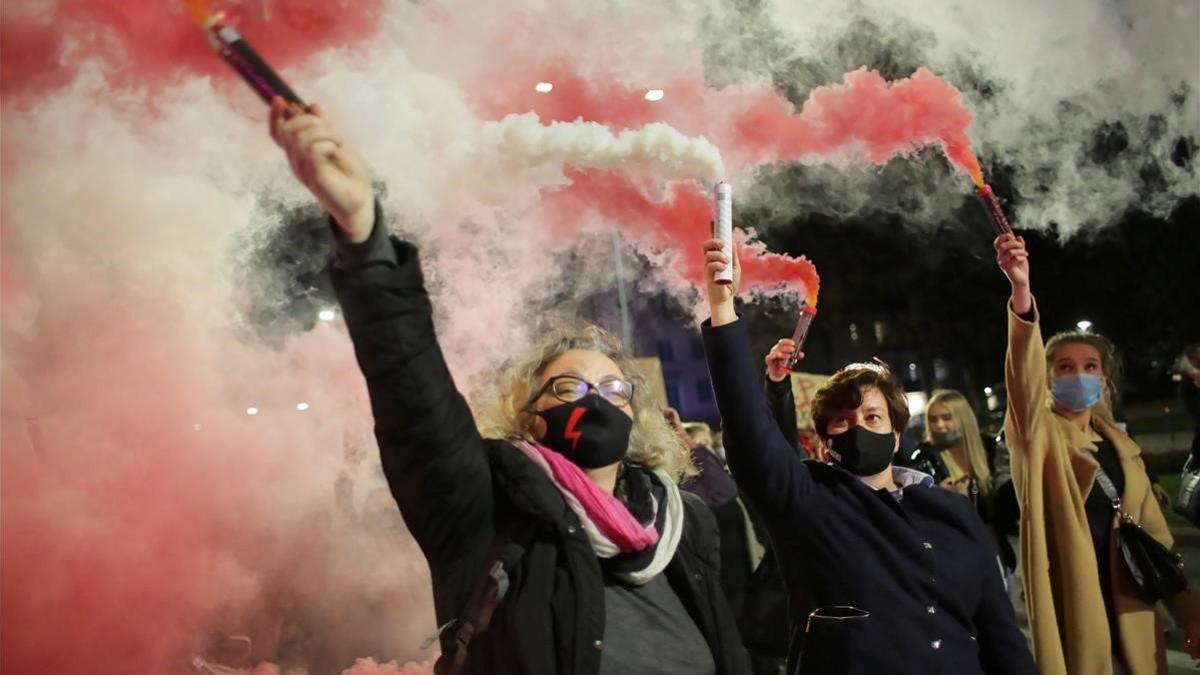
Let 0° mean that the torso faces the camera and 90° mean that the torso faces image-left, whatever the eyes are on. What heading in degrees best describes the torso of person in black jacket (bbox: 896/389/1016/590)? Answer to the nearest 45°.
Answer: approximately 45°

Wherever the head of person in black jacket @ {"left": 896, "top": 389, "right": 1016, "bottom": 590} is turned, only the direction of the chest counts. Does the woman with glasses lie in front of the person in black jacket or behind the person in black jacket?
in front

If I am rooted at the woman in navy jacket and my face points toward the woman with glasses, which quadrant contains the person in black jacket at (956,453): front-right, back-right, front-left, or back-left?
back-right

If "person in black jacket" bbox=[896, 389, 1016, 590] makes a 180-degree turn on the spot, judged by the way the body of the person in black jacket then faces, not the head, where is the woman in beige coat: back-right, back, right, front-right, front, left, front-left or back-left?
back-right

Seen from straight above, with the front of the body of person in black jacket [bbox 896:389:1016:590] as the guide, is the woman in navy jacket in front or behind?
in front

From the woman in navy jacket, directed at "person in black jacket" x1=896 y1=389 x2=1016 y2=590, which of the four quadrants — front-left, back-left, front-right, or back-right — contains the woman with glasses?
back-left

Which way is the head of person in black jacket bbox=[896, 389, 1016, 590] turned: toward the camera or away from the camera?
toward the camera
